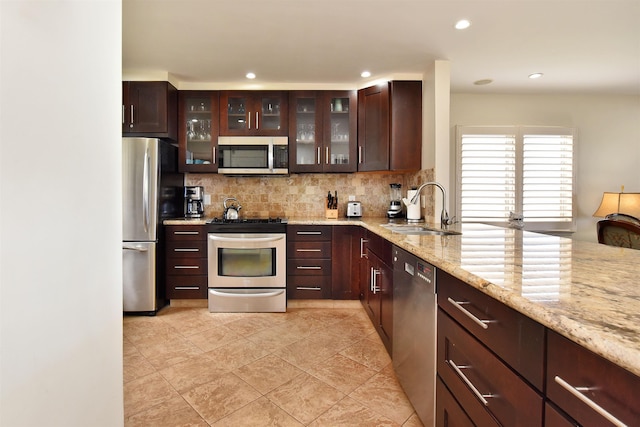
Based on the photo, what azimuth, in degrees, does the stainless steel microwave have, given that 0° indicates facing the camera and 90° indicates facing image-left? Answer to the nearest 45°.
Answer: approximately 0°

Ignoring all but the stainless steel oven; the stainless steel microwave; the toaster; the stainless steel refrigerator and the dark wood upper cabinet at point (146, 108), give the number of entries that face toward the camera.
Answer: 5

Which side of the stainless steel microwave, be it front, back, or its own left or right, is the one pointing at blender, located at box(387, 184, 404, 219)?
left

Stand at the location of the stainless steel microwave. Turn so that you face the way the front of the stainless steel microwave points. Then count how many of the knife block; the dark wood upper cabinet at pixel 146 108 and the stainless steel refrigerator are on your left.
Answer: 1

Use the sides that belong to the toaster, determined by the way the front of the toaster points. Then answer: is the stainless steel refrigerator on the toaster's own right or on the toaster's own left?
on the toaster's own right

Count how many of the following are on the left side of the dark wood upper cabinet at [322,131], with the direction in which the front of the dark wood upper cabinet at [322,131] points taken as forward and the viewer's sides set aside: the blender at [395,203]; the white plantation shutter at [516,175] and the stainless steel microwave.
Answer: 2

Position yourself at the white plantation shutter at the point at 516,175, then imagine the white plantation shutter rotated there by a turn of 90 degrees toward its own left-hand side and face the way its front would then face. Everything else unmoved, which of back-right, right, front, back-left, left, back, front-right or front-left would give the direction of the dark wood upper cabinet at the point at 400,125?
back-right

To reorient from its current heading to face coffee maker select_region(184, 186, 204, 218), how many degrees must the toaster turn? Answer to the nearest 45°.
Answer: approximately 90° to its right

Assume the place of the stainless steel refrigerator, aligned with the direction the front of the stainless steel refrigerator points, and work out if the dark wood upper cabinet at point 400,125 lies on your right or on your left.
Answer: on your left

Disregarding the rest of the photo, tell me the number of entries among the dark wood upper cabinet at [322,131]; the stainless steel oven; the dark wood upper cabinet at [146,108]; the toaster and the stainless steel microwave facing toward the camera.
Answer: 5

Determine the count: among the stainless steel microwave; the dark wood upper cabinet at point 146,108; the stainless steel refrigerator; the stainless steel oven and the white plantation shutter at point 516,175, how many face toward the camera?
5

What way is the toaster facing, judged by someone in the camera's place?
facing the viewer

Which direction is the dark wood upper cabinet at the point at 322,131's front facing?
toward the camera

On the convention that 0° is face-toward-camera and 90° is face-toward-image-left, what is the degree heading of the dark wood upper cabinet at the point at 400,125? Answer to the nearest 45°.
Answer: approximately 45°

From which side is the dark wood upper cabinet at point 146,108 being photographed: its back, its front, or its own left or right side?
front

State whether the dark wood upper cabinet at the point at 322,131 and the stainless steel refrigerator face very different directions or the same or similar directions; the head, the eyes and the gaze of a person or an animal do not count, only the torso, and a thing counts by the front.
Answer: same or similar directions

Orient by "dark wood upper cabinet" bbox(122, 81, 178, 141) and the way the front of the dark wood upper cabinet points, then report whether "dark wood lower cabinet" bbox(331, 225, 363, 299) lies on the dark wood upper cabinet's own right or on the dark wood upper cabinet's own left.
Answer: on the dark wood upper cabinet's own left
